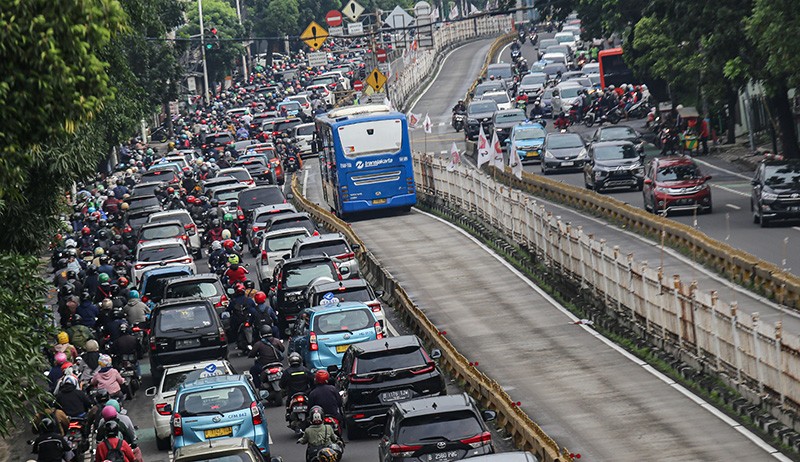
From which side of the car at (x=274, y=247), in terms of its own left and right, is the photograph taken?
back

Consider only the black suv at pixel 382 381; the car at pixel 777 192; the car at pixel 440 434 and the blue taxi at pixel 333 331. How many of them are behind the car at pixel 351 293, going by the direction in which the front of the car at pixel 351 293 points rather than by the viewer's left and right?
3

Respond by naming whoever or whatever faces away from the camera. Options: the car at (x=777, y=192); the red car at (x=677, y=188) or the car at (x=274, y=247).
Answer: the car at (x=274, y=247)

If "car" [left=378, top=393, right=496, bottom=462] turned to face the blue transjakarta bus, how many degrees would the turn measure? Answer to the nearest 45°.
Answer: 0° — it already faces it

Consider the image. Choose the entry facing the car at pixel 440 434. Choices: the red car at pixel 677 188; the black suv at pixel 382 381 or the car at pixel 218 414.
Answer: the red car

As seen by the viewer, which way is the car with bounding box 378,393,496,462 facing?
away from the camera

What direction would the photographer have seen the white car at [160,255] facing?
facing away from the viewer

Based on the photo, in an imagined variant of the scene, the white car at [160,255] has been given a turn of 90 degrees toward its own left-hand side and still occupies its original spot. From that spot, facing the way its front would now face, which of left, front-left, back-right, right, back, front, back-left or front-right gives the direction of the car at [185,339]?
left

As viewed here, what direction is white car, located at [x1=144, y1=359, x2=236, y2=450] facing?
away from the camera

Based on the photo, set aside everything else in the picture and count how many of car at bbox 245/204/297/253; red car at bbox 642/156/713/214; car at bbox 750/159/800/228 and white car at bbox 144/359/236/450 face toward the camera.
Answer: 2

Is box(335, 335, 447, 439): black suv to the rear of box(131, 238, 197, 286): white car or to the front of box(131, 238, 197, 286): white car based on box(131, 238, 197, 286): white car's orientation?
to the rear

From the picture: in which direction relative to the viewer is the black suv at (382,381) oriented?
away from the camera

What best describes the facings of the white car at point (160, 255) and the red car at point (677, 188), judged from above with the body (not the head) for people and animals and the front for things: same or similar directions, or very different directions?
very different directions

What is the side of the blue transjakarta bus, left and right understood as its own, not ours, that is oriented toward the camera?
back

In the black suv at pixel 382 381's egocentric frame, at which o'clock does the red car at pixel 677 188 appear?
The red car is roughly at 1 o'clock from the black suv.
